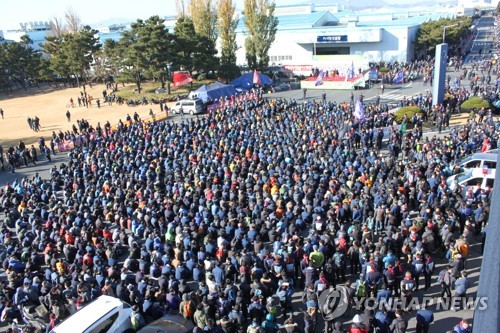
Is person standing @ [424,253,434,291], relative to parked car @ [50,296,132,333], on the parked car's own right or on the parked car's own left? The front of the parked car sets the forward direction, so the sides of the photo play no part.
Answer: on the parked car's own left

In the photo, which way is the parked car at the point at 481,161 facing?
to the viewer's left

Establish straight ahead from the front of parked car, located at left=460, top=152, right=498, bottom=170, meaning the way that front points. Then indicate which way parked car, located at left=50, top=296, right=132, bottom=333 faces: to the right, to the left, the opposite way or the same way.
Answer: to the left

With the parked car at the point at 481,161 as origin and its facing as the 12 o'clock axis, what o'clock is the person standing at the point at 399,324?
The person standing is roughly at 9 o'clock from the parked car.

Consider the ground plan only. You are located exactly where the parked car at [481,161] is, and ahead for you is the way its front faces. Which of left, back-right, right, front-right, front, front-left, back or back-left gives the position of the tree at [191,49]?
front-right

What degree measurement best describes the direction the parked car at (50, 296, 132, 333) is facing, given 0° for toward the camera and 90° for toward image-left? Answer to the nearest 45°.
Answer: approximately 45°

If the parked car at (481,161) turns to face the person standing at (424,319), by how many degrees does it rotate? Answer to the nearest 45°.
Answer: approximately 90° to its left

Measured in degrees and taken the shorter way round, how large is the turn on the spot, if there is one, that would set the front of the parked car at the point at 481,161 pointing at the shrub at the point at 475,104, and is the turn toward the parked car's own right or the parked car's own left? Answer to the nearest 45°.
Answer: approximately 90° to the parked car's own right

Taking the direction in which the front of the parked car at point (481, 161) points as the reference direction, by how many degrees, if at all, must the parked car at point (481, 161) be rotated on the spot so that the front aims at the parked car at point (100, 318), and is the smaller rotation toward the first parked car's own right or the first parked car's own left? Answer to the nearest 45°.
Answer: approximately 45° to the first parked car's own left

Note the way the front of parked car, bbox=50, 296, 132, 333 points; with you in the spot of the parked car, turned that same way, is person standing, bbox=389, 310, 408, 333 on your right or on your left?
on your left

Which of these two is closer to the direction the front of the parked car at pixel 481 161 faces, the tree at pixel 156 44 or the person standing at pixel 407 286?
the tree
